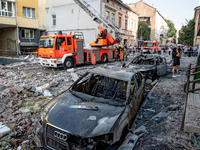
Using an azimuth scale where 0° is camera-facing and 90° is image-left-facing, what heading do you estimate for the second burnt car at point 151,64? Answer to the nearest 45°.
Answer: approximately 45°

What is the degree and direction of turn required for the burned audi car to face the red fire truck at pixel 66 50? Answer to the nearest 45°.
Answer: approximately 135° to its right

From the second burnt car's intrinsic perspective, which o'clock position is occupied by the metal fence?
The metal fence is roughly at 10 o'clock from the second burnt car.

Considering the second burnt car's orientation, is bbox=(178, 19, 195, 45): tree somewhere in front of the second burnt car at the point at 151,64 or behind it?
behind

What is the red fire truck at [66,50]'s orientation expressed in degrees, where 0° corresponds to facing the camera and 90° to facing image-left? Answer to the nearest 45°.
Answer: approximately 45°

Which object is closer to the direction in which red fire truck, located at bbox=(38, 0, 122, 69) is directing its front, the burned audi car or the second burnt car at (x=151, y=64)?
the burned audi car

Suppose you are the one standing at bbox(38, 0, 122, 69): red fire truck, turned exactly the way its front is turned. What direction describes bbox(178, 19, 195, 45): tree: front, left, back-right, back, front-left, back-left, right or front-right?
back

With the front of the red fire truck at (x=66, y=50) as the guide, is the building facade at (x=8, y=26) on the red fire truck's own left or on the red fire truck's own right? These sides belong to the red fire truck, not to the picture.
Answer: on the red fire truck's own right
